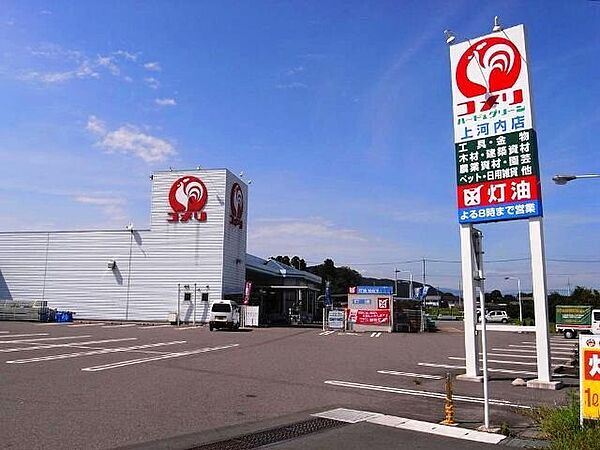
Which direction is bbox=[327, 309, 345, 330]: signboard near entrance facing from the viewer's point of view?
toward the camera

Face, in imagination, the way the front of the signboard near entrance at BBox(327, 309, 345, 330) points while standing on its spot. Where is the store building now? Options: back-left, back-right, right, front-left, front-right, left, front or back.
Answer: right

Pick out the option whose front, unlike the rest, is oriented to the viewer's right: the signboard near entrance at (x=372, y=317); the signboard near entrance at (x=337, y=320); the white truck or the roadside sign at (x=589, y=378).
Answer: the white truck

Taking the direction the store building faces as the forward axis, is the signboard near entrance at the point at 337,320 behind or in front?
in front

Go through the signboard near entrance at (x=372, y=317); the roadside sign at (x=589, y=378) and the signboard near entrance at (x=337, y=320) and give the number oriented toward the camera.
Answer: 3

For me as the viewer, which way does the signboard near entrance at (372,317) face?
facing the viewer

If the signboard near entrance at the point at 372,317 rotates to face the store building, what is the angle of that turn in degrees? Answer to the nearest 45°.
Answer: approximately 90° to its right

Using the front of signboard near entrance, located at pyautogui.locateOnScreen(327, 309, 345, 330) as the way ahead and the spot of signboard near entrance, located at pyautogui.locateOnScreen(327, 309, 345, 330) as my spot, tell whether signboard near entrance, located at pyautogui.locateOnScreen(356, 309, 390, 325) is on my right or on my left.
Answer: on my left

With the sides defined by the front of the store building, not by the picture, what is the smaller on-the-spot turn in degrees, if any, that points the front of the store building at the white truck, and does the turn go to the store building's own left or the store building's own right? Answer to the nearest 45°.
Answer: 0° — it already faces it

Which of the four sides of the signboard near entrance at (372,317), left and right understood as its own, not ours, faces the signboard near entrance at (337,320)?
right

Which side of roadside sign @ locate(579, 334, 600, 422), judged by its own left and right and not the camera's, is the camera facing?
front

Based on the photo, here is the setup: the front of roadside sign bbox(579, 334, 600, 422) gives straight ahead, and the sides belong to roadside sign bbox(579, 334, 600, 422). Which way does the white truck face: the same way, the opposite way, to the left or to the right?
to the left

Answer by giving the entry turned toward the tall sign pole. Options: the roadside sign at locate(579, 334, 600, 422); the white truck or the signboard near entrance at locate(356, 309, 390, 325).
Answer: the signboard near entrance

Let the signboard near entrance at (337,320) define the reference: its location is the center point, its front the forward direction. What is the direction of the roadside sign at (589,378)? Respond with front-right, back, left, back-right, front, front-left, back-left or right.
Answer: front
